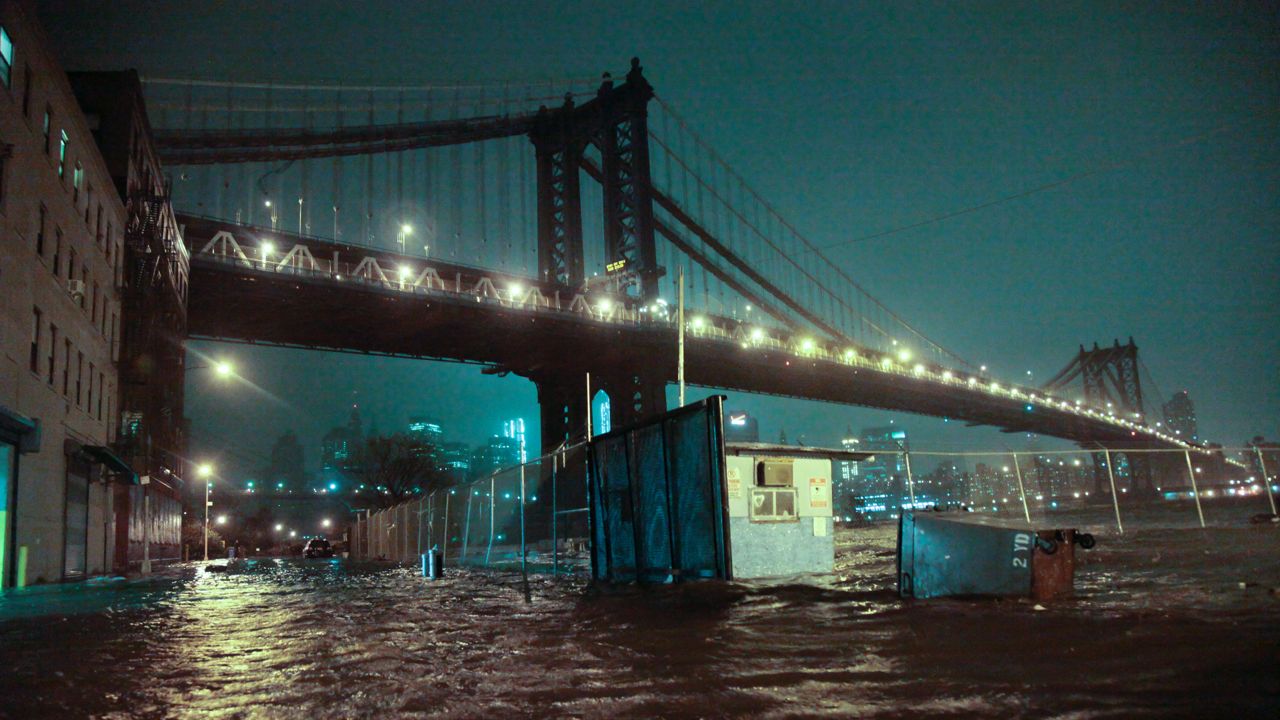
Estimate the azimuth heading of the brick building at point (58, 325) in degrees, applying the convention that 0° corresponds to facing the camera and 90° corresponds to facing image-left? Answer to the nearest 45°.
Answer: approximately 270°

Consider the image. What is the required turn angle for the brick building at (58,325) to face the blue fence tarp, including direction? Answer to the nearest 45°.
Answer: approximately 45° to its right

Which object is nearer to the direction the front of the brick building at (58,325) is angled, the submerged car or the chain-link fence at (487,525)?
the chain-link fence

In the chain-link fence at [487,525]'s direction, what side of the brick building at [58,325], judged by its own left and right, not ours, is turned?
front

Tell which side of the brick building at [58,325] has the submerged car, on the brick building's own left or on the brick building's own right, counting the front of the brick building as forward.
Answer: on the brick building's own left

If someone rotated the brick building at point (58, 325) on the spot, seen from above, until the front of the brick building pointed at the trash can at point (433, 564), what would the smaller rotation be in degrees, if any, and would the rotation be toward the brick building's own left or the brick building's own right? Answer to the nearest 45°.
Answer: approximately 45° to the brick building's own right
